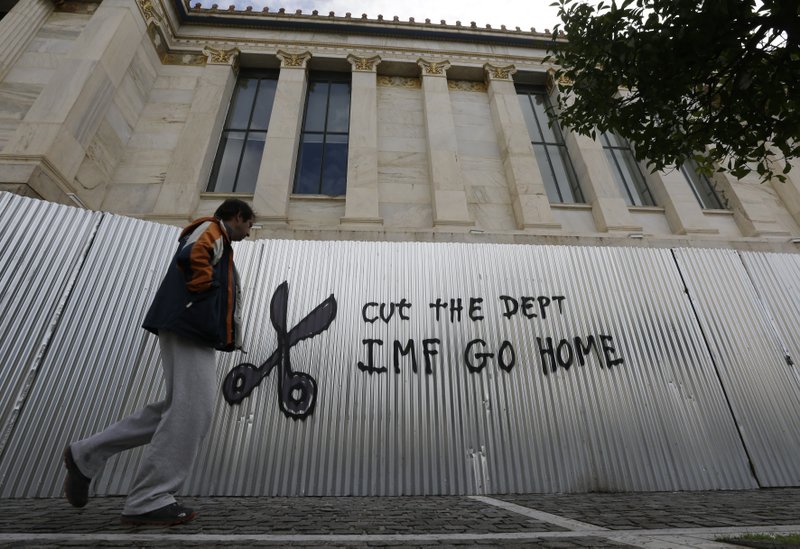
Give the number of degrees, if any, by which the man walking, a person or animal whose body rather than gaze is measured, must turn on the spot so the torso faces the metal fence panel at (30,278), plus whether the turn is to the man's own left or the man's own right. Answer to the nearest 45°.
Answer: approximately 135° to the man's own left

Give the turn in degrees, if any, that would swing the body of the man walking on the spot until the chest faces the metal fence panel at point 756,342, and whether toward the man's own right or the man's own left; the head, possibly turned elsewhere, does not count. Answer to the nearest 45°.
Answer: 0° — they already face it

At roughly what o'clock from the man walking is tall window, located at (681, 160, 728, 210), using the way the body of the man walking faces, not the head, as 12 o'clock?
The tall window is roughly at 12 o'clock from the man walking.

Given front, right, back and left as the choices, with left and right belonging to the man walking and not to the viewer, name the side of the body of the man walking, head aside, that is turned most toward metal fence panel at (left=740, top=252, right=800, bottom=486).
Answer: front

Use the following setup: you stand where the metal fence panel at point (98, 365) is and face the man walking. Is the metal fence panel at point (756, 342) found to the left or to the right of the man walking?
left

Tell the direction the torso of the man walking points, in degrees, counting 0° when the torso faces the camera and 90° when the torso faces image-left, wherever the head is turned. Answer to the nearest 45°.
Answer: approximately 270°

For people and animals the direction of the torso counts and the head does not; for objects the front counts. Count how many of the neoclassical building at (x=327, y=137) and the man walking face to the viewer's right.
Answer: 1

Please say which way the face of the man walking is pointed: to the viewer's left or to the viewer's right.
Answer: to the viewer's right
